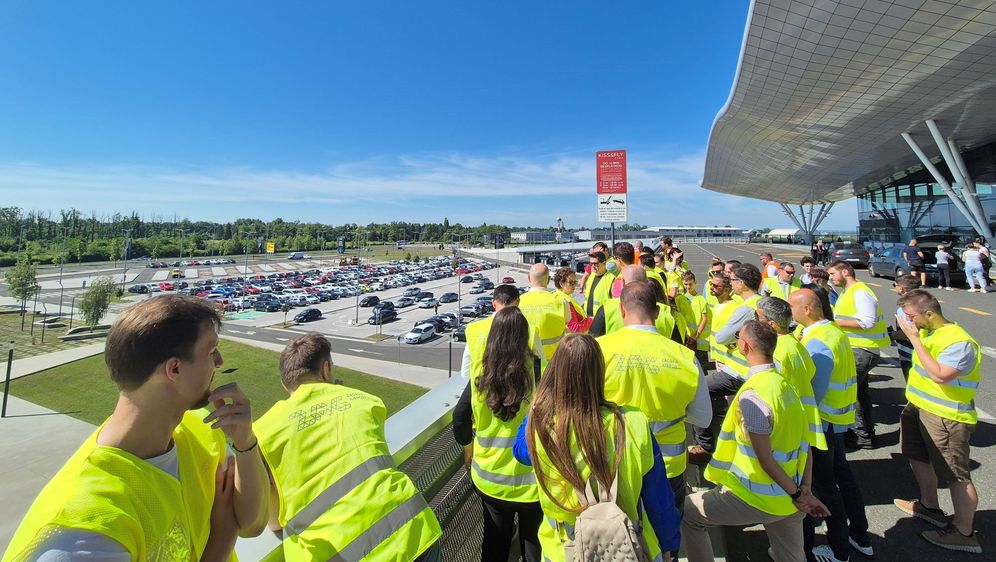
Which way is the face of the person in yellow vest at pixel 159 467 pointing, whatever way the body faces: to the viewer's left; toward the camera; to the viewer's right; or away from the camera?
to the viewer's right

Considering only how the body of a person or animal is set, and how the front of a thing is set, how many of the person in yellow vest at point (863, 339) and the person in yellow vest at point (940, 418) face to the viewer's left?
2

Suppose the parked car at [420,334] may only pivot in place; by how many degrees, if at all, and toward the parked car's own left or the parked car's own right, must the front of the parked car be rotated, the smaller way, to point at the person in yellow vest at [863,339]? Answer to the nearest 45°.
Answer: approximately 45° to the parked car's own left

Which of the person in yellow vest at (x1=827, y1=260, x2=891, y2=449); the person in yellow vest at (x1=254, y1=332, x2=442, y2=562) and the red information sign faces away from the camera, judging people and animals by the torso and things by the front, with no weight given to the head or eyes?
the person in yellow vest at (x1=254, y1=332, x2=442, y2=562)

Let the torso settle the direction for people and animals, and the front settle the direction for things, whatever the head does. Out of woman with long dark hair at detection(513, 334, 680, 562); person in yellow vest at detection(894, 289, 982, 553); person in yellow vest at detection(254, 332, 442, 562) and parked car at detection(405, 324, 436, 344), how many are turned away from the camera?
2

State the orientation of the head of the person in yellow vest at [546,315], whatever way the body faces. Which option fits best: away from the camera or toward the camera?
away from the camera

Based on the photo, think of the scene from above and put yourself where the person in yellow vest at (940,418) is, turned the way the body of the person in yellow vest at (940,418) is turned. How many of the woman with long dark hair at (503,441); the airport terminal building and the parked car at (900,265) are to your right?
2

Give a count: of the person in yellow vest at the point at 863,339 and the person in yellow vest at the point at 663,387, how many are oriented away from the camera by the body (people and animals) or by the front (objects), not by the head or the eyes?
1

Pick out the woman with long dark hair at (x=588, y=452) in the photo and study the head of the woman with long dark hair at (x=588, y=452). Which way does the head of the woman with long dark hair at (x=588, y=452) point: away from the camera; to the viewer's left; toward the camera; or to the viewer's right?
away from the camera

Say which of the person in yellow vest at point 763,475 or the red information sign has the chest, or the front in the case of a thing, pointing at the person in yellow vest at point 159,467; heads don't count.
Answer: the red information sign

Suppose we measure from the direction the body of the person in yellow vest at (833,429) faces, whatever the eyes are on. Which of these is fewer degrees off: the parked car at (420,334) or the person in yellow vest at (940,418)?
the parked car

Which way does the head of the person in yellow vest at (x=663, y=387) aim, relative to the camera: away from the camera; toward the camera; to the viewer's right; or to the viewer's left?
away from the camera

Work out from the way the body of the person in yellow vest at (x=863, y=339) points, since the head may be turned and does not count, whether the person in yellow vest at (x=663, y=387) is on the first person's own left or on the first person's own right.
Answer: on the first person's own left
